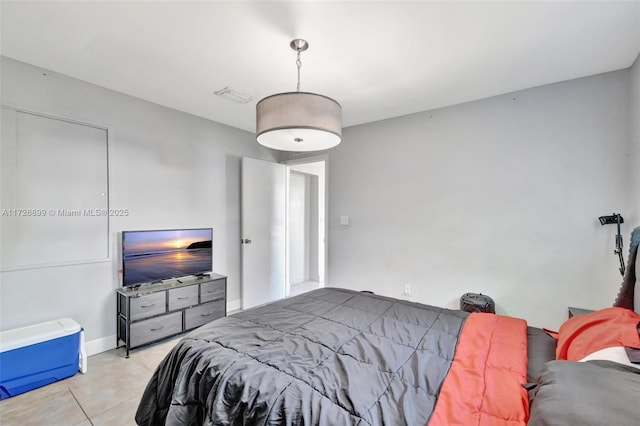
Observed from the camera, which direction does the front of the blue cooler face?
facing the viewer and to the right of the viewer

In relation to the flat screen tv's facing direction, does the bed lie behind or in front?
in front

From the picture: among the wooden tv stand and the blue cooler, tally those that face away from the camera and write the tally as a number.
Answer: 0

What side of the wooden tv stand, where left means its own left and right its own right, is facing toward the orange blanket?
front

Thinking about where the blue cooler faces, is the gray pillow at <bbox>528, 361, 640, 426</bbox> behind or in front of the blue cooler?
in front

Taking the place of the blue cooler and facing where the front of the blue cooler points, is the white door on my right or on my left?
on my left

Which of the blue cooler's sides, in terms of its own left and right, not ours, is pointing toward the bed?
front

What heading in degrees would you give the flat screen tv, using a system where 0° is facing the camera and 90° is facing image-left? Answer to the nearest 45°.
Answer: approximately 315°

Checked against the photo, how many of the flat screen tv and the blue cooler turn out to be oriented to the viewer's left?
0

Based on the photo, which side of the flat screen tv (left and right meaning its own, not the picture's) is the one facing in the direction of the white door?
left

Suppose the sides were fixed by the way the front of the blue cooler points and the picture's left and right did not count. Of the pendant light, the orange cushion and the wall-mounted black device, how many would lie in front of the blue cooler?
3
